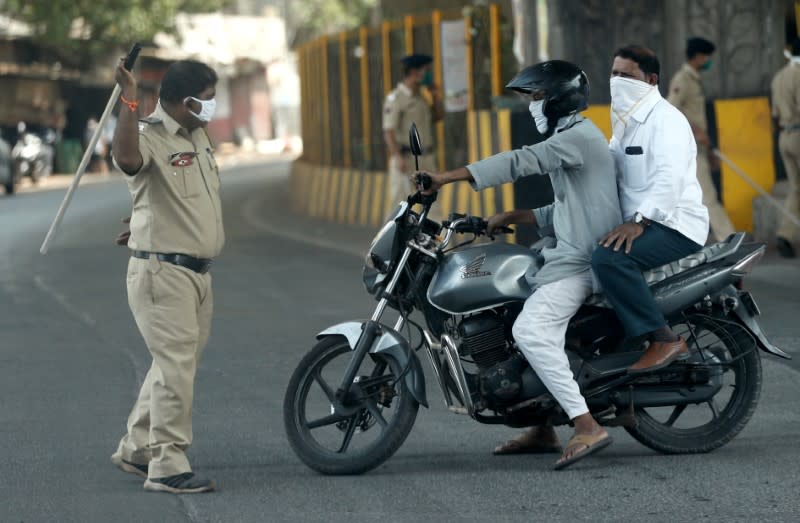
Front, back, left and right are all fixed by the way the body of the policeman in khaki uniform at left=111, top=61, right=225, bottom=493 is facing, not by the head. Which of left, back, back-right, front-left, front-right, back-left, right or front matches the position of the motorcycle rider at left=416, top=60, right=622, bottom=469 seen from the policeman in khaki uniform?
front-left

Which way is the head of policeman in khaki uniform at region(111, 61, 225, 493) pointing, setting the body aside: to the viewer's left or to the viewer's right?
to the viewer's right

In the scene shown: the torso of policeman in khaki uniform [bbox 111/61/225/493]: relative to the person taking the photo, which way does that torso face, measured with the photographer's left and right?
facing the viewer and to the right of the viewer

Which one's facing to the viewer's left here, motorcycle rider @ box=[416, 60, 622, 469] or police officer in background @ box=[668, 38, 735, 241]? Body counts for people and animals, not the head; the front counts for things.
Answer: the motorcycle rider

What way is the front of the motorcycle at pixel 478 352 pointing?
to the viewer's left

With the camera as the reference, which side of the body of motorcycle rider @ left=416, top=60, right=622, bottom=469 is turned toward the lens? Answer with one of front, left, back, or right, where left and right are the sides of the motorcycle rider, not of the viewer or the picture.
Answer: left

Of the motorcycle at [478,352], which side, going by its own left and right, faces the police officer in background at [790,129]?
right

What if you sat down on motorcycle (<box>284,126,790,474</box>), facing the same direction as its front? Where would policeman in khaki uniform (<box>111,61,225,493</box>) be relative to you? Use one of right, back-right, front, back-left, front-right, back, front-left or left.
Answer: front

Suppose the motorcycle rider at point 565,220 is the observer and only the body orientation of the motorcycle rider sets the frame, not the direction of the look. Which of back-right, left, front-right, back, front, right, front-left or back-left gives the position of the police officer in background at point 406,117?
right

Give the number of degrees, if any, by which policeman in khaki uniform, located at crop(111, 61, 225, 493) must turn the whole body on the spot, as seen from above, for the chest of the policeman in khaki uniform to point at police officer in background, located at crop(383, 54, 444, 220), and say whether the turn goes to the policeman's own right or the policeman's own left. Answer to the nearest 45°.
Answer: approximately 135° to the policeman's own left
